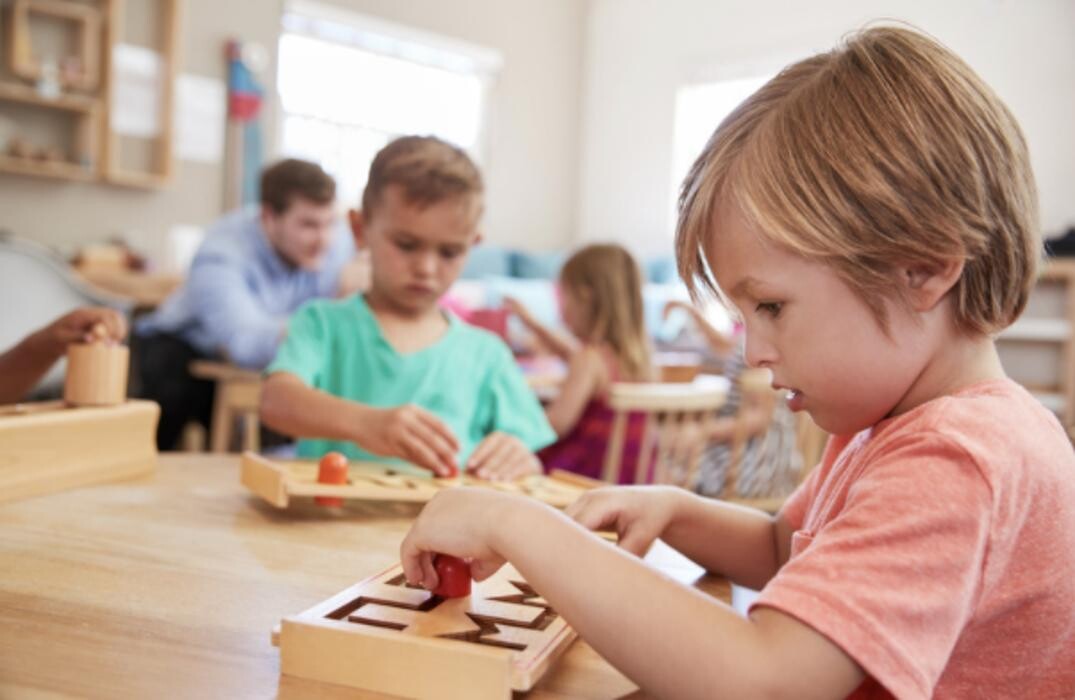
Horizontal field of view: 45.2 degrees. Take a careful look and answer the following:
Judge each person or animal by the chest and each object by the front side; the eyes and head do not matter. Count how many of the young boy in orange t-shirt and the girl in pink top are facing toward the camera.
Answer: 0

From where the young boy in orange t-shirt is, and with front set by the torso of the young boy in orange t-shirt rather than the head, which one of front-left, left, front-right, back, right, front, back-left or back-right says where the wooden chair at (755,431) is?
right

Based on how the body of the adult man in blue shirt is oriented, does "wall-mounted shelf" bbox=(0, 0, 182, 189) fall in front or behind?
behind

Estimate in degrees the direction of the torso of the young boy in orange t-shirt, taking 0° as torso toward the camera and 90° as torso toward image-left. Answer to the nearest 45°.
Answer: approximately 90°

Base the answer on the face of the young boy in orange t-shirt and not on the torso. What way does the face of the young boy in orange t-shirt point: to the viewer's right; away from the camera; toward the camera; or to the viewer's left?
to the viewer's left

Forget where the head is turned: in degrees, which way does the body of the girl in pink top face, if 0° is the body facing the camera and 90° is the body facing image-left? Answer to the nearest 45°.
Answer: approximately 135°

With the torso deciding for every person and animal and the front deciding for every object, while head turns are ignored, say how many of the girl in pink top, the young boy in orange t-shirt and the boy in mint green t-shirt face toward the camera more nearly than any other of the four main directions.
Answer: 1

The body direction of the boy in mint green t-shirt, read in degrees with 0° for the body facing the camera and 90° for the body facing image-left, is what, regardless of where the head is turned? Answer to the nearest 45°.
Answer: approximately 0°

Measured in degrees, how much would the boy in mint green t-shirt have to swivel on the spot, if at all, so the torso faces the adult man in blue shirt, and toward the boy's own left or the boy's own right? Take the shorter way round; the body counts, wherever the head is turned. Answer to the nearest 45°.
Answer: approximately 180°

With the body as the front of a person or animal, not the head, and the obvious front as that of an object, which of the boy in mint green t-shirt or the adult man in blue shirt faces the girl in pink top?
the adult man in blue shirt
